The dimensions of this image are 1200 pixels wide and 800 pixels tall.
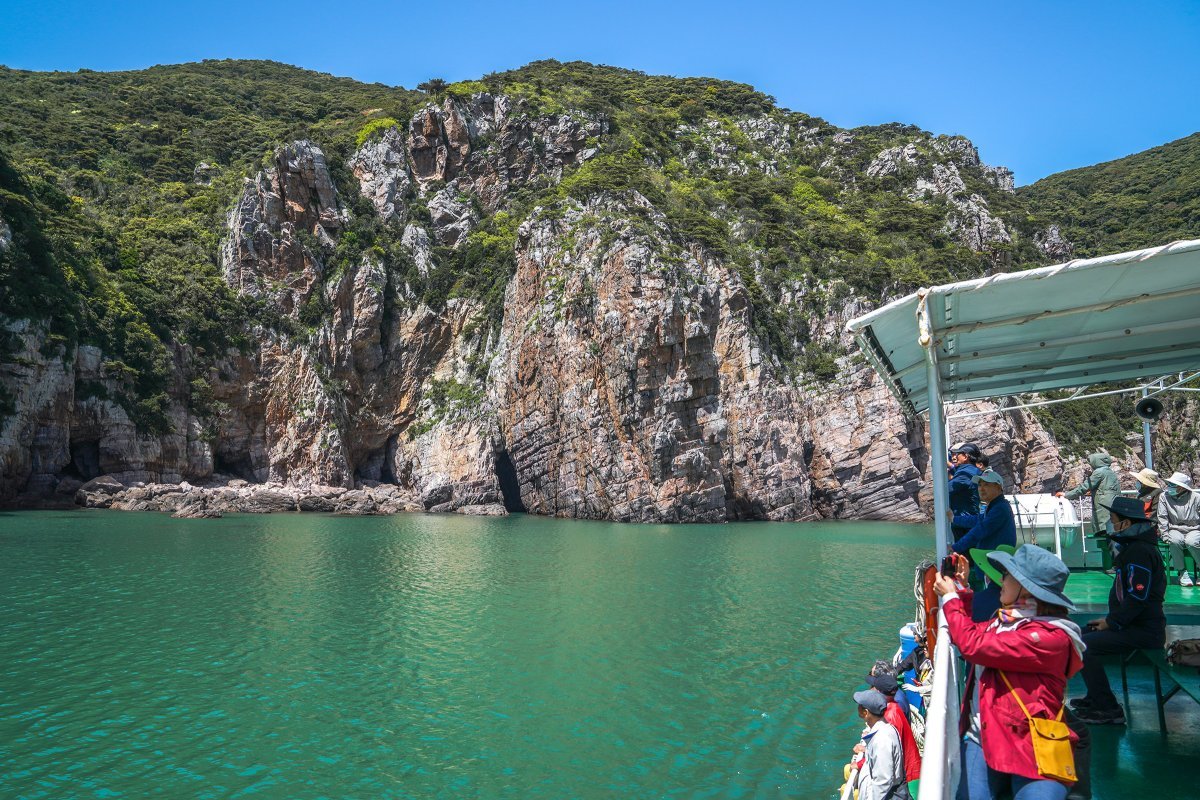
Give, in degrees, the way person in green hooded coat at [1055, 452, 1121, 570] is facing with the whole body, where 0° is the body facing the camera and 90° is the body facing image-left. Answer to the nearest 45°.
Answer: approximately 90°

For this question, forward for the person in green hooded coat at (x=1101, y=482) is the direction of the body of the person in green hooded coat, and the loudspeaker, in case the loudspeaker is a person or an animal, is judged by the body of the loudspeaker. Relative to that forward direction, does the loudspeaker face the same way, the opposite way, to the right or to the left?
to the left

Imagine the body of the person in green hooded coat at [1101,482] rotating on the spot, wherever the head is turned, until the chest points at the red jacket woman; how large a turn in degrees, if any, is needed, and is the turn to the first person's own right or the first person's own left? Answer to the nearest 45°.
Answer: approximately 90° to the first person's own left

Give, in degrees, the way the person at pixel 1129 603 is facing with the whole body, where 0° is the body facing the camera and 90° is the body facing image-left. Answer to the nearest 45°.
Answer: approximately 90°
